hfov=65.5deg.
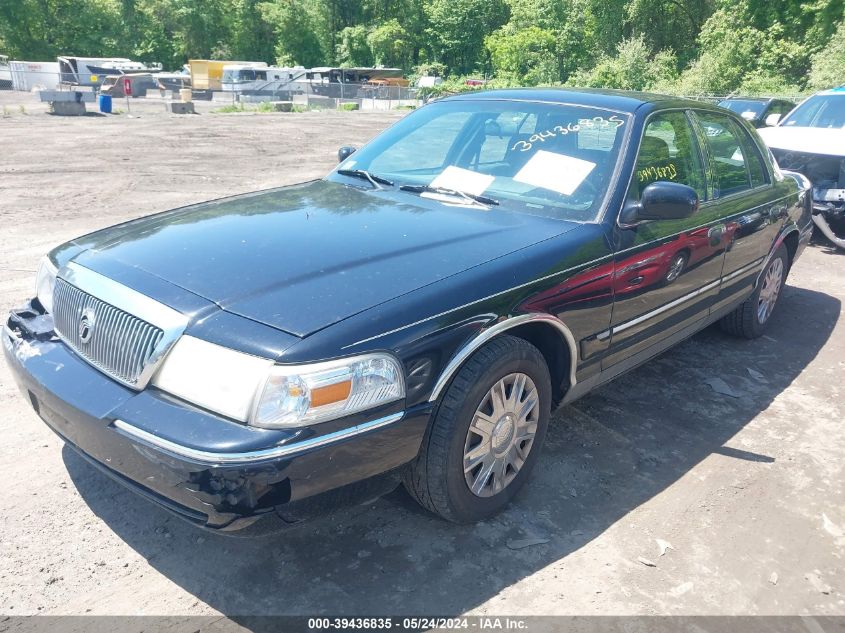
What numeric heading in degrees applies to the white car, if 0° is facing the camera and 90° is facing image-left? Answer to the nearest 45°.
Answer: approximately 45°

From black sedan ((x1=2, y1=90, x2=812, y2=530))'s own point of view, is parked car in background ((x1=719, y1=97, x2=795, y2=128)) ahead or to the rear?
to the rear

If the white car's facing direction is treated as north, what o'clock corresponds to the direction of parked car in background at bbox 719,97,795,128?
The parked car in background is roughly at 4 o'clock from the white car.

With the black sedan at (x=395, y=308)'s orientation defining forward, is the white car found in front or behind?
behind

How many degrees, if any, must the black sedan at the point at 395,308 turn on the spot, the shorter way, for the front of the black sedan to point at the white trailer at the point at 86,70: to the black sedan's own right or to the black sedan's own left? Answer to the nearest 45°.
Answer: approximately 90° to the black sedan's own right

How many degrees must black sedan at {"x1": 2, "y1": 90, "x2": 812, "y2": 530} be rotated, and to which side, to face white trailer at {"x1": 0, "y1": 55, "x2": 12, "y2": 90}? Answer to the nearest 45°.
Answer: approximately 90° to its right

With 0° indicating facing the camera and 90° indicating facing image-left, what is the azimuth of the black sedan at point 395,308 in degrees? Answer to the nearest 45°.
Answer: approximately 45°

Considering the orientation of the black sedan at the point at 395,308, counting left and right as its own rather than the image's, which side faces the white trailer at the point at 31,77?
right

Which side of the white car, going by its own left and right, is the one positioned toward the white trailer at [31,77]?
right
